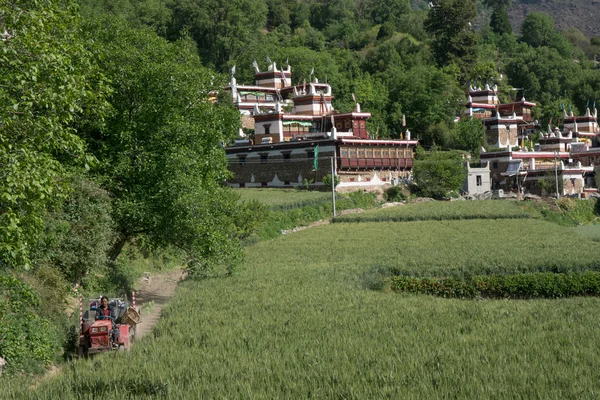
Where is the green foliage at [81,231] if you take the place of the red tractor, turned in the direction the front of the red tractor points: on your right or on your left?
on your right

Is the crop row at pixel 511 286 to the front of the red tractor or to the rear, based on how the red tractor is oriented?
to the rear

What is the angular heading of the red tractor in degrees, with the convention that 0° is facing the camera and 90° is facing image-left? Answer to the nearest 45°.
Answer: approximately 45°

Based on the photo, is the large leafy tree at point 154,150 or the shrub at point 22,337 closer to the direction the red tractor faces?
the shrub
